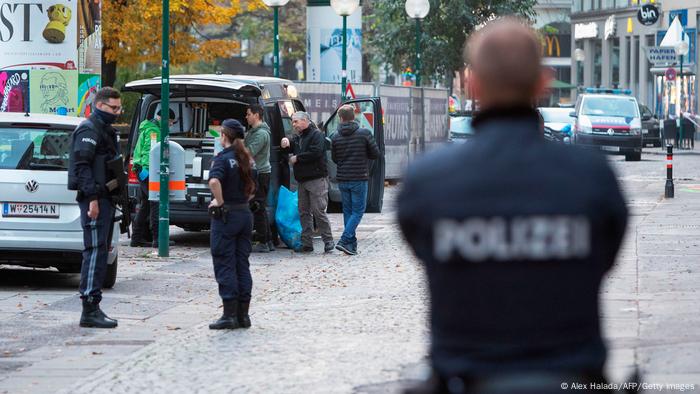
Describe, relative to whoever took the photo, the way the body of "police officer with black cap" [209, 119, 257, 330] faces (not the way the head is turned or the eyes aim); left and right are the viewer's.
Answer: facing away from the viewer and to the left of the viewer

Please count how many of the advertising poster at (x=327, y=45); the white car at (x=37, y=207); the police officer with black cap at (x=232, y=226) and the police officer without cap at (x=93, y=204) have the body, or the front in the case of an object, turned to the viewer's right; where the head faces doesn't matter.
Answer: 1

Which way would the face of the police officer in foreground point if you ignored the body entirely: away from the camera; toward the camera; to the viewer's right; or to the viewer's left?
away from the camera

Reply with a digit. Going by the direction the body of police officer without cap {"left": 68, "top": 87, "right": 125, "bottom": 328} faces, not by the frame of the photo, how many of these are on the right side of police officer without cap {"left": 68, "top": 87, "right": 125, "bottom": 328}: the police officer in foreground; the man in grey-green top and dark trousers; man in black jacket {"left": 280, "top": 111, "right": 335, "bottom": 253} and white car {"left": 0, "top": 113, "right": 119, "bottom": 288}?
1

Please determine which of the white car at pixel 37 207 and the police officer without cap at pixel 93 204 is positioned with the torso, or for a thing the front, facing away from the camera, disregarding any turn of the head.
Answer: the white car

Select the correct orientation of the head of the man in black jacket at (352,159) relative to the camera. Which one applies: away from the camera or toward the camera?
away from the camera

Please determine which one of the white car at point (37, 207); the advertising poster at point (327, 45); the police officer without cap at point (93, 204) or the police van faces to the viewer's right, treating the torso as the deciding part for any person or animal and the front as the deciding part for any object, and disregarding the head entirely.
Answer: the police officer without cap

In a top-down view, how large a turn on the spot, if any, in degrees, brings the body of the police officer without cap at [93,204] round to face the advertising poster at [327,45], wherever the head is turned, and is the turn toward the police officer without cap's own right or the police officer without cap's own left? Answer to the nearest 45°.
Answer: approximately 90° to the police officer without cap's own left

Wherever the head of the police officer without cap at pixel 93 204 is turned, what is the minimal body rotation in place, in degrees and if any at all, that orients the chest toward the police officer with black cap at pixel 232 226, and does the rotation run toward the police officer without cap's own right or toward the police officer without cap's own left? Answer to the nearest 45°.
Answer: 0° — they already face them

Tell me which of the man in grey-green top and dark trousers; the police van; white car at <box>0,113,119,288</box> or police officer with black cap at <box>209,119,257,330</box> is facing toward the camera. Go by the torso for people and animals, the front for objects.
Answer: the police van

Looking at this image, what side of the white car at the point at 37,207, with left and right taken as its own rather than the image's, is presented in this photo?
back

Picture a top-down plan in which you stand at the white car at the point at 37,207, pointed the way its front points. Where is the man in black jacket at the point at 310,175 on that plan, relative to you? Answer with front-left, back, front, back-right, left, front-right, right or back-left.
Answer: front-right

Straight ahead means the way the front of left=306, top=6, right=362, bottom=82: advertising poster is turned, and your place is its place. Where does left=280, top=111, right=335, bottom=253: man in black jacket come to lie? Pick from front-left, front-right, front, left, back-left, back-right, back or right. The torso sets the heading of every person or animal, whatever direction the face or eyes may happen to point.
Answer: front

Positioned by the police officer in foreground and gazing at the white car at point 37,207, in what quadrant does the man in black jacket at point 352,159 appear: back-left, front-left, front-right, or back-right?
front-right

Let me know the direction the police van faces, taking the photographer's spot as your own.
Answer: facing the viewer
